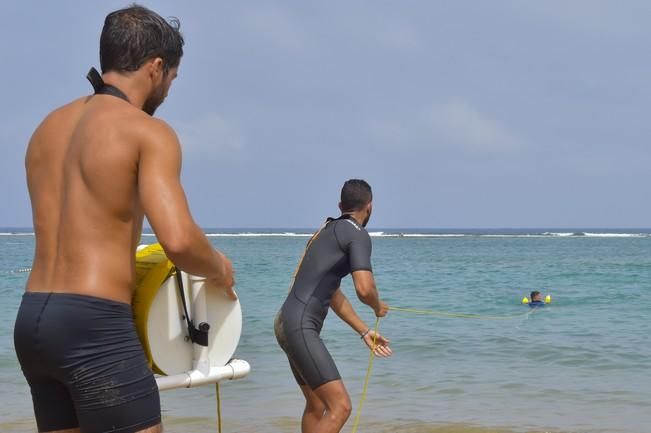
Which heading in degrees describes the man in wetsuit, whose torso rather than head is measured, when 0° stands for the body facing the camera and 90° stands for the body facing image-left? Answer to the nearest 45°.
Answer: approximately 225°

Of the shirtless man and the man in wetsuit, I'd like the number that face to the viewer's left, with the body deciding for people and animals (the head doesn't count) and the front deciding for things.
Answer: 0

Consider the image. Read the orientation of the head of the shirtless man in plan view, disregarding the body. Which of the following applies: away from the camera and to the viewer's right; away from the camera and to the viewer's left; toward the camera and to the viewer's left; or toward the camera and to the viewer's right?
away from the camera and to the viewer's right

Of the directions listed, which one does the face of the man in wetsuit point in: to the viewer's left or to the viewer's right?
to the viewer's right

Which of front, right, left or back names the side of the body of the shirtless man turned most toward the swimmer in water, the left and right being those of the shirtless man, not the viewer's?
front

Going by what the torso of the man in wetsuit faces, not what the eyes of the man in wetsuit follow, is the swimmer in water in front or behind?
in front

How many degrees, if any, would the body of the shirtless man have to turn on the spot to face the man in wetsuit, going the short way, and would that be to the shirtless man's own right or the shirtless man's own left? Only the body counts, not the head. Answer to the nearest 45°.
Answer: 0° — they already face them

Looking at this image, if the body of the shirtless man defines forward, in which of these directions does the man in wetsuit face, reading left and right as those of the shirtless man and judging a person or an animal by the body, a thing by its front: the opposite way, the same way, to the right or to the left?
the same way

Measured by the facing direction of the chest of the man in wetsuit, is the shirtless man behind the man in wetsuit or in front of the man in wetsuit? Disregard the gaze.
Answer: behind

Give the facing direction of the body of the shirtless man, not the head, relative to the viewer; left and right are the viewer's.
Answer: facing away from the viewer and to the right of the viewer

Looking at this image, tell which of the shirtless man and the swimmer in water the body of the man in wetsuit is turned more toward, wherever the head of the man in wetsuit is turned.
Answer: the swimmer in water
